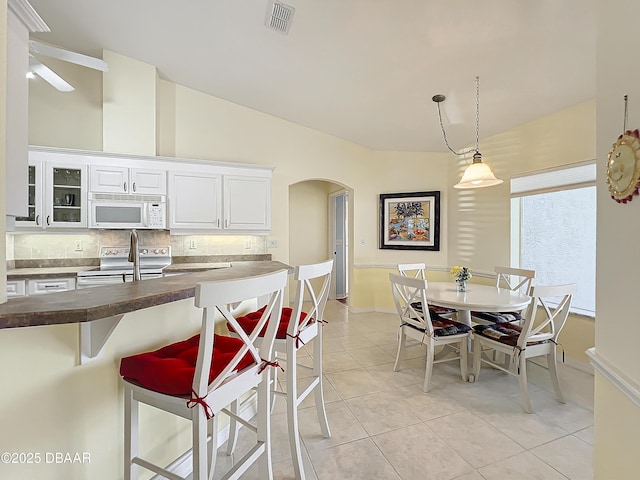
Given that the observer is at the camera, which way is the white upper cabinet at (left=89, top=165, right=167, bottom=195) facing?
facing the viewer

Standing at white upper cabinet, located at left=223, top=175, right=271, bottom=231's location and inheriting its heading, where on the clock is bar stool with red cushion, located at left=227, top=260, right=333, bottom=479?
The bar stool with red cushion is roughly at 12 o'clock from the white upper cabinet.

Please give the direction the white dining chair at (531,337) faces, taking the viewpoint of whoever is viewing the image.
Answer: facing away from the viewer and to the left of the viewer

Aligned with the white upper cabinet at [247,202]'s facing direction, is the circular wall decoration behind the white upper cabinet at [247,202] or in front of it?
in front

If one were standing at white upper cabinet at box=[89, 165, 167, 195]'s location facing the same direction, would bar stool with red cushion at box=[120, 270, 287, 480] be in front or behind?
in front

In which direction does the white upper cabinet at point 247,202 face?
toward the camera

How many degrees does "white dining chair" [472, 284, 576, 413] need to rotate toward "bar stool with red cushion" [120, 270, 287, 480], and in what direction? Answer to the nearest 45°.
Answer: approximately 90° to its left

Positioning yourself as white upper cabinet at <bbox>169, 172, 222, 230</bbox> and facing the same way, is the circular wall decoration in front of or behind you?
in front

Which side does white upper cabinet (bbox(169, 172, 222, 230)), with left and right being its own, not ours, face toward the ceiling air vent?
front

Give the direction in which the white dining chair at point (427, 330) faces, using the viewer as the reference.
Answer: facing away from the viewer and to the right of the viewer

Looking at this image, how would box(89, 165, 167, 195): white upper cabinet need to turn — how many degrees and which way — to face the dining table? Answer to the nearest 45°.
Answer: approximately 45° to its left

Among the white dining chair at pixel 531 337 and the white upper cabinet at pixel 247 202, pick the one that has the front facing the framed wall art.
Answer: the white dining chair

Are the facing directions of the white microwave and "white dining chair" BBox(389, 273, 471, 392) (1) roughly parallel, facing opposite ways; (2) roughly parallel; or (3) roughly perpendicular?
roughly perpendicular

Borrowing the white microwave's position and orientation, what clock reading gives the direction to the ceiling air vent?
The ceiling air vent is roughly at 11 o'clock from the white microwave.

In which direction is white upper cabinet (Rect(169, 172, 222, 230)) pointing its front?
toward the camera

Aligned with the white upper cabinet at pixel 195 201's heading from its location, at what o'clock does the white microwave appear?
The white microwave is roughly at 3 o'clock from the white upper cabinet.
